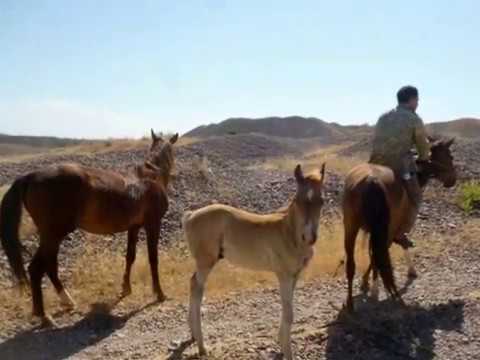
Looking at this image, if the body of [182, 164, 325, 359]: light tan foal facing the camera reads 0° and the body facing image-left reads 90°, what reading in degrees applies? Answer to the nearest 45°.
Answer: approximately 270°

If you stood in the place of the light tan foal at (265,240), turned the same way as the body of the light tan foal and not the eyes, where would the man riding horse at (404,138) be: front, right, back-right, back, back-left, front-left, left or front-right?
front-left

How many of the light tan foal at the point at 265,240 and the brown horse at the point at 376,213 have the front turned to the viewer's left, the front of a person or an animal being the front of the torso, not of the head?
0

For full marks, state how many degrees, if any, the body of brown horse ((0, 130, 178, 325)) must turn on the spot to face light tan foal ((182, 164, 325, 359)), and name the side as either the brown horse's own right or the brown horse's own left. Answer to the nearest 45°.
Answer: approximately 90° to the brown horse's own right

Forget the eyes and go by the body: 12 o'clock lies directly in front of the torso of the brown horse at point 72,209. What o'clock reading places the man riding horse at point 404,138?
The man riding horse is roughly at 2 o'clock from the brown horse.

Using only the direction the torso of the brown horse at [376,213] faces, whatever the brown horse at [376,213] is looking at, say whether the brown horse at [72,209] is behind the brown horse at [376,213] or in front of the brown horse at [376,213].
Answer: behind

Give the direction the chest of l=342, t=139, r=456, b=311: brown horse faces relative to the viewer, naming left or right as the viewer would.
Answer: facing away from the viewer and to the right of the viewer

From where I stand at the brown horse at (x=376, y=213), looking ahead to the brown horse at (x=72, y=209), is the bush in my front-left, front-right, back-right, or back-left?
back-right

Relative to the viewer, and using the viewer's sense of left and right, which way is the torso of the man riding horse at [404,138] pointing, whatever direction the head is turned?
facing away from the viewer and to the right of the viewer

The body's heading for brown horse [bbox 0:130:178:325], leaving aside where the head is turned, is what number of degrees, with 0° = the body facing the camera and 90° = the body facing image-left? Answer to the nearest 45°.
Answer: approximately 225°
